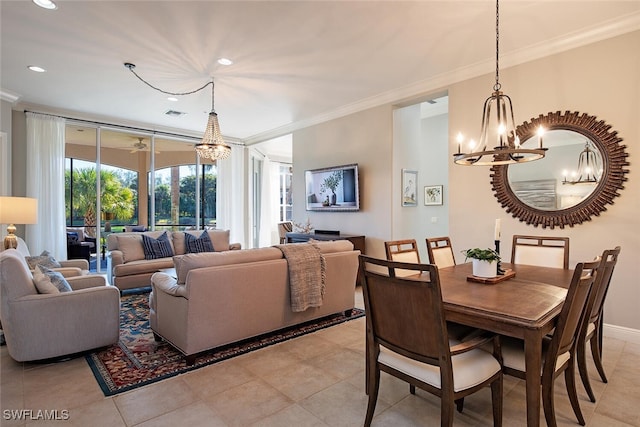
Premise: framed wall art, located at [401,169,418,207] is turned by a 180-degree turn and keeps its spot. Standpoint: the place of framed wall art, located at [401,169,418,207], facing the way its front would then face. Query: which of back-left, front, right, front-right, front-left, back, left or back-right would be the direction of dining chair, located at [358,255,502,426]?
back-left

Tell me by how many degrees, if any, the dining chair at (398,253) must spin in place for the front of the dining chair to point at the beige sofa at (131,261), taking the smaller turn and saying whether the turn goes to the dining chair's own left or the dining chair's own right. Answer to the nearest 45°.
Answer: approximately 135° to the dining chair's own right

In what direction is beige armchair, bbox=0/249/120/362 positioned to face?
to the viewer's right

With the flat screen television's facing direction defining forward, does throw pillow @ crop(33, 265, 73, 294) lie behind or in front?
in front

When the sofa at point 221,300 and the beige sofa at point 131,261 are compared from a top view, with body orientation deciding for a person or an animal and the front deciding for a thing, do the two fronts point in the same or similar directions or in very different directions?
very different directions

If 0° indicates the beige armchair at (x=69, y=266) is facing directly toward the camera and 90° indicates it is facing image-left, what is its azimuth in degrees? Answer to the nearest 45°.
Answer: approximately 270°

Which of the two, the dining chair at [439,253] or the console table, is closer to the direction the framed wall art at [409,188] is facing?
the dining chair

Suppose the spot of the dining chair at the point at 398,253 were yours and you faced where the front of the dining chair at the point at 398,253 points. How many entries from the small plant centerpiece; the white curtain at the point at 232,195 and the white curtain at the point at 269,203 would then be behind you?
2

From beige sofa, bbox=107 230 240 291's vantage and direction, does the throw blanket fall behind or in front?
in front

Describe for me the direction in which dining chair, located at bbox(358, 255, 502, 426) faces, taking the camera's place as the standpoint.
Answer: facing away from the viewer and to the right of the viewer

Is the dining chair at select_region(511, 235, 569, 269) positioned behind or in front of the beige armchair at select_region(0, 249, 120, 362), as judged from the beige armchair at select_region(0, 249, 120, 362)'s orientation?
in front
